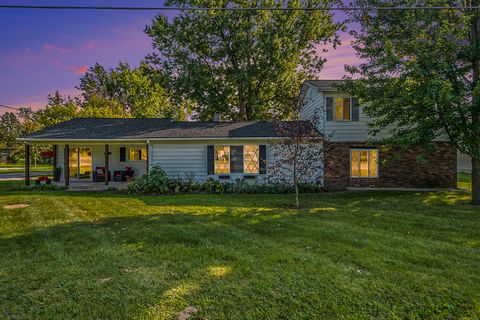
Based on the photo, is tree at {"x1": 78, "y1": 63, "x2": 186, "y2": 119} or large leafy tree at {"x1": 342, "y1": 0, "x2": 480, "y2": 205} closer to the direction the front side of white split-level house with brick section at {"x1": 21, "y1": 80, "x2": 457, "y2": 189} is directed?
the large leafy tree

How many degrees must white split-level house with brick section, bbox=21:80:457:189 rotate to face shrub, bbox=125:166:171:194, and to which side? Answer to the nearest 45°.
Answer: approximately 90° to its right

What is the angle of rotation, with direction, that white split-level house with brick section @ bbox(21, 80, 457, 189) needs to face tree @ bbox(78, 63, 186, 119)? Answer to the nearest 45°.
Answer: approximately 135° to its right

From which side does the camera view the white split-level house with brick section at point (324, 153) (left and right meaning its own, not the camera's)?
front

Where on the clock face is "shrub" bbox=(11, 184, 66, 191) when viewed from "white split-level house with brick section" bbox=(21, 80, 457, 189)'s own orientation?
The shrub is roughly at 3 o'clock from the white split-level house with brick section.

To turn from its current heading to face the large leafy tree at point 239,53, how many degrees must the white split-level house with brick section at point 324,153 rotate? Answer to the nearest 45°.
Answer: approximately 135° to its right
